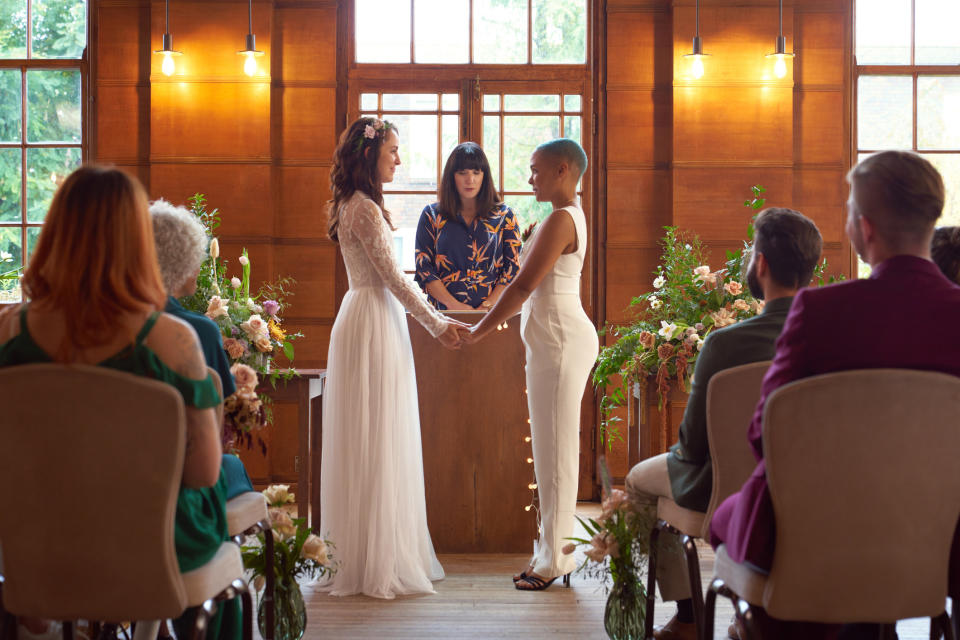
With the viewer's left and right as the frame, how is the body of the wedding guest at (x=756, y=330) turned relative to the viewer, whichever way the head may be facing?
facing away from the viewer and to the left of the viewer

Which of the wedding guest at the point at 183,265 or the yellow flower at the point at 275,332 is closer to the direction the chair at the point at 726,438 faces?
the yellow flower

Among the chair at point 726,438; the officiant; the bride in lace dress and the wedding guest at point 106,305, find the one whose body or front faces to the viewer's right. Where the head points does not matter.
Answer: the bride in lace dress

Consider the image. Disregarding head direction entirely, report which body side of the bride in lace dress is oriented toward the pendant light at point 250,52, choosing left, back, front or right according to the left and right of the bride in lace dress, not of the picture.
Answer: left

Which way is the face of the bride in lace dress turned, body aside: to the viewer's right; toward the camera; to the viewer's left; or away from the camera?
to the viewer's right
